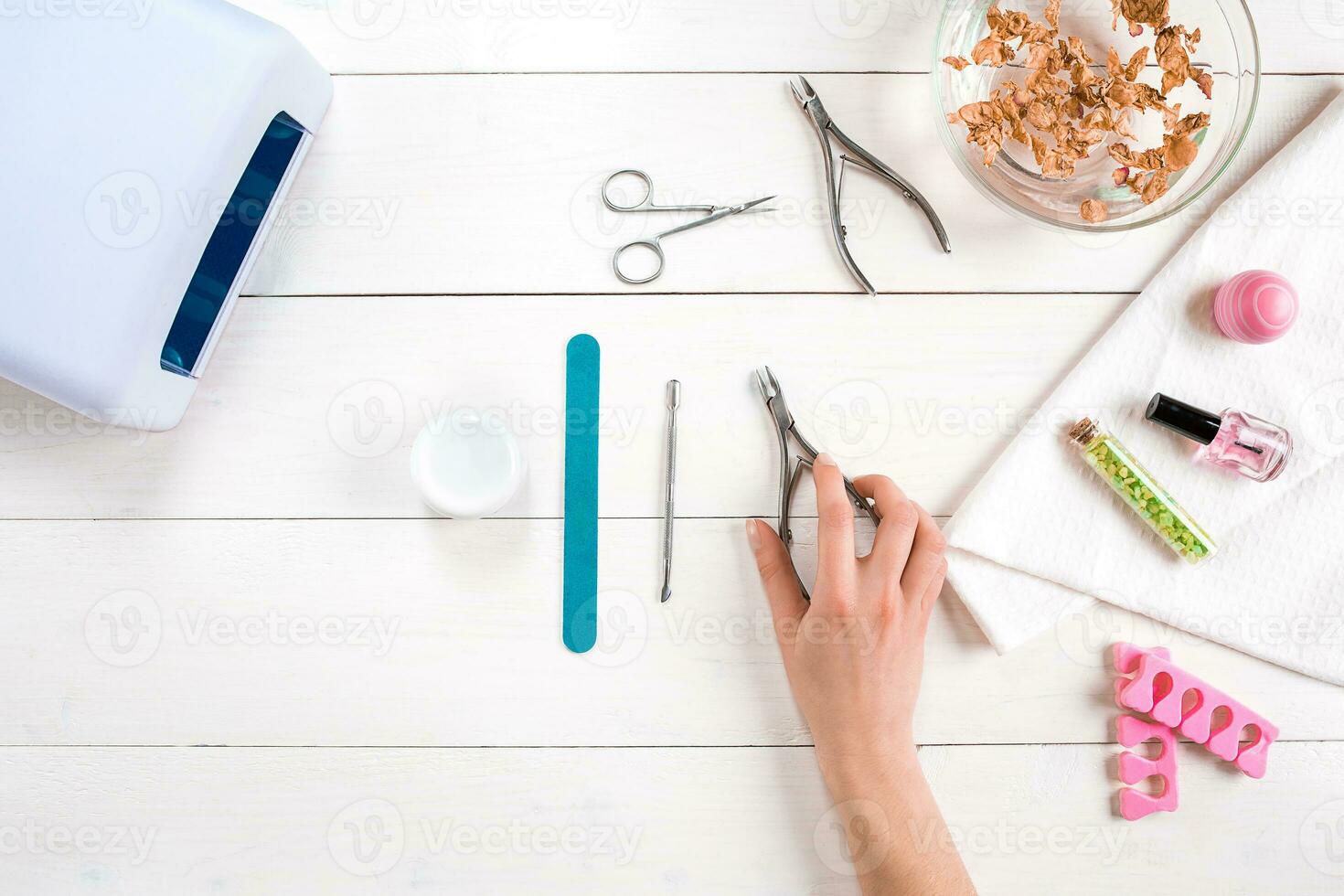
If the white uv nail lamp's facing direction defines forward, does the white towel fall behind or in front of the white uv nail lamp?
in front

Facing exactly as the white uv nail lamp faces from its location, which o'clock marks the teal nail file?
The teal nail file is roughly at 11 o'clock from the white uv nail lamp.

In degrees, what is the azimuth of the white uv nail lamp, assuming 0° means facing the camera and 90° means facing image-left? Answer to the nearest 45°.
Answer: approximately 315°

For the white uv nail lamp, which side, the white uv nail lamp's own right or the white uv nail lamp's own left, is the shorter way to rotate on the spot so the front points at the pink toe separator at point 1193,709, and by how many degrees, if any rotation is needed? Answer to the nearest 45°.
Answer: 0° — it already faces it

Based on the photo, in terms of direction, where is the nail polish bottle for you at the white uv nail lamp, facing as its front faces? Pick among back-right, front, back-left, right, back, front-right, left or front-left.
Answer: front

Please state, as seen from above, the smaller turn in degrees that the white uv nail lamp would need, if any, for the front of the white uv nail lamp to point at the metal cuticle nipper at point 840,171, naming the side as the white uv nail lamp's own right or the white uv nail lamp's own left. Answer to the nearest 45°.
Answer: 0° — it already faces it

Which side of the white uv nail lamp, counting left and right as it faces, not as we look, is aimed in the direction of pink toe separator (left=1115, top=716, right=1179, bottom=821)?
front

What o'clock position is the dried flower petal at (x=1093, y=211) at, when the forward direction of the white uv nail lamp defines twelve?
The dried flower petal is roughly at 12 o'clock from the white uv nail lamp.

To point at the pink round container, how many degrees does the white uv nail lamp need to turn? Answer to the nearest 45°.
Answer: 0° — it already faces it

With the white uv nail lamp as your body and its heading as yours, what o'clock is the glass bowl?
The glass bowl is roughly at 12 o'clock from the white uv nail lamp.
